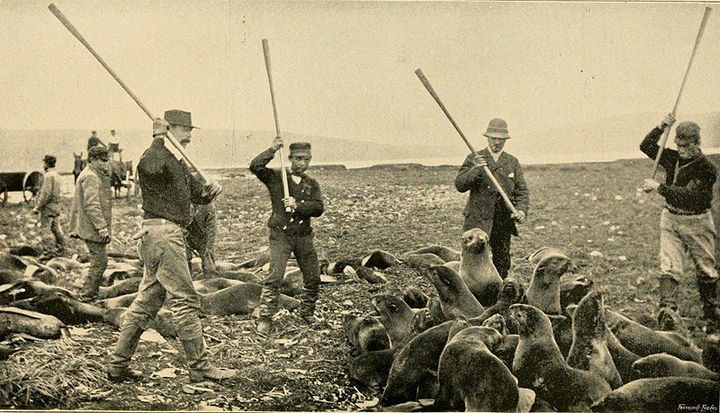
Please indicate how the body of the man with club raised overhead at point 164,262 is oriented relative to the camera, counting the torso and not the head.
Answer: to the viewer's right

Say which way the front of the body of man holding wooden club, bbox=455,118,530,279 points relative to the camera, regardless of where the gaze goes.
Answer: toward the camera

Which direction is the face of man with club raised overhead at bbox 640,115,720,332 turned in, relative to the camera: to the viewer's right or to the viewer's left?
to the viewer's left

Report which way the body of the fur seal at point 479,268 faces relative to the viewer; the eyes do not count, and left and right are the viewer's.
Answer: facing the viewer

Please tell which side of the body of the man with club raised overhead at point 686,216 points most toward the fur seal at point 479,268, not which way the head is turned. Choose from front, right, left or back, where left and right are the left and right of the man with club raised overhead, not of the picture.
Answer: front

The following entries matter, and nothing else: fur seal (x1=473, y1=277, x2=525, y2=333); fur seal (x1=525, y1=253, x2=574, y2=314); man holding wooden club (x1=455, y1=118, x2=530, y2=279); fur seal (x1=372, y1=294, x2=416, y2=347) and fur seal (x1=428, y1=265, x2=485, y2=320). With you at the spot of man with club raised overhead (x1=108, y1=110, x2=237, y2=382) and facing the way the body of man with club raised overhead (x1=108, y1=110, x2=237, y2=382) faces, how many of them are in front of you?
5

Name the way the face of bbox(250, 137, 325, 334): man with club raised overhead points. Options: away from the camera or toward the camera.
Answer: toward the camera

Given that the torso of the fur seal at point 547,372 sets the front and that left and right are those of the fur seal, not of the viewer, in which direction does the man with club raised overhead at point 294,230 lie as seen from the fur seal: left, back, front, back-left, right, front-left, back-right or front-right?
front

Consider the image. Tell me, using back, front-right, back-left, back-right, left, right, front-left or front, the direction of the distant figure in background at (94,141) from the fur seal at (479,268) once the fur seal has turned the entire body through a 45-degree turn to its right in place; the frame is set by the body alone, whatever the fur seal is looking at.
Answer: front-right

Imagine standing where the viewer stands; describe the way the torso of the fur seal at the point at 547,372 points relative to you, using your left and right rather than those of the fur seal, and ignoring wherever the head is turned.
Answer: facing to the left of the viewer

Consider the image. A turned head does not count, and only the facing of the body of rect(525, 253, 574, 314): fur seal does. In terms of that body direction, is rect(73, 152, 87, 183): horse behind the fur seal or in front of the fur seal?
behind

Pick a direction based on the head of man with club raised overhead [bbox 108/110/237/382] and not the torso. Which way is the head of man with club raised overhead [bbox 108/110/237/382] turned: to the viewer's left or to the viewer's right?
to the viewer's right

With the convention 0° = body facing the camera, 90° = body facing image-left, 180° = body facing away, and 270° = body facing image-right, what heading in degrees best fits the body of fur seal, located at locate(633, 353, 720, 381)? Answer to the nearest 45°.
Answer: approximately 90°

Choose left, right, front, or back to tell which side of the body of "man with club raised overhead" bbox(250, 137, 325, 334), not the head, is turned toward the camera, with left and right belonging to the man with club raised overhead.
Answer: front

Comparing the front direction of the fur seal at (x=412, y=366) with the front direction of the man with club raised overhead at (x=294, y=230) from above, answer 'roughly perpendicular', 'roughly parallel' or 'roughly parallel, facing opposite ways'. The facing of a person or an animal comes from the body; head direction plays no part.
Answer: roughly perpendicular
